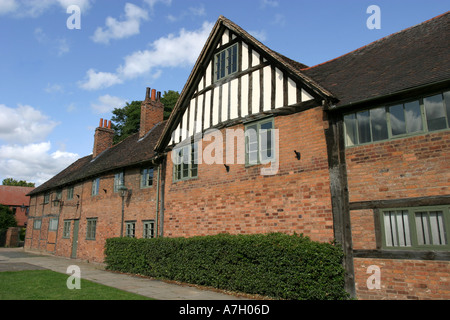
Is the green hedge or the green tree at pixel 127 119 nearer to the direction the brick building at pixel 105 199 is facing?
the green hedge

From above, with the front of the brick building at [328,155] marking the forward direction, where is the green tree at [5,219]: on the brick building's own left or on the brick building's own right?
on the brick building's own right

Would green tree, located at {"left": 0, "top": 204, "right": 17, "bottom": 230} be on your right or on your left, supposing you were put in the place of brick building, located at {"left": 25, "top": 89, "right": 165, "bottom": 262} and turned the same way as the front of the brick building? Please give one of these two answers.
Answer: on your right

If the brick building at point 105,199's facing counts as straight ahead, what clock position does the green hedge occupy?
The green hedge is roughly at 10 o'clock from the brick building.

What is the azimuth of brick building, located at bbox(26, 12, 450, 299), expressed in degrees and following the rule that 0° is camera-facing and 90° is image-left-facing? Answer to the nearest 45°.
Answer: approximately 45°
